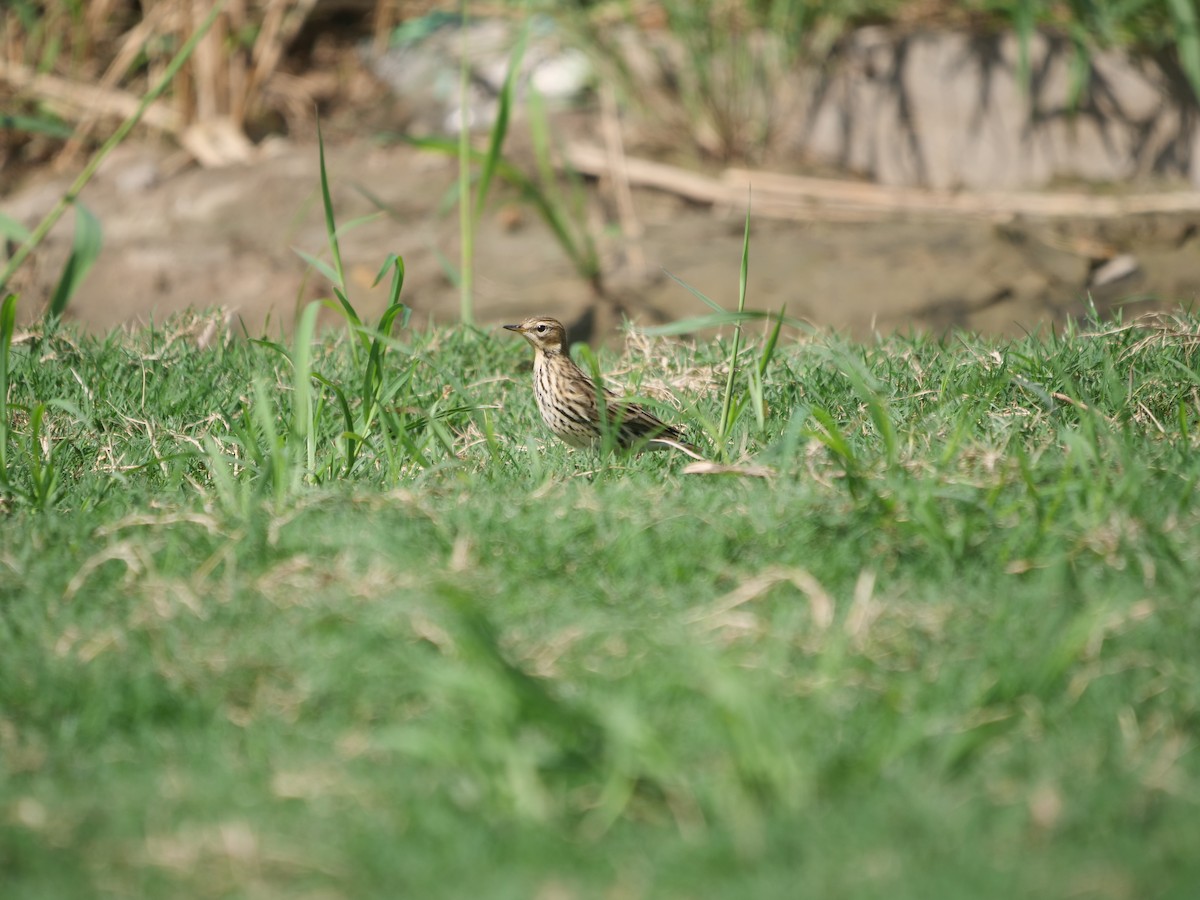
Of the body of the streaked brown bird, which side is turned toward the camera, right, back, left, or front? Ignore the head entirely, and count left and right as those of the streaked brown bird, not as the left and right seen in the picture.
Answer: left

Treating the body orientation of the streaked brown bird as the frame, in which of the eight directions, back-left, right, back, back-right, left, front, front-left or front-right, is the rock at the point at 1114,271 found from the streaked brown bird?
back-right
